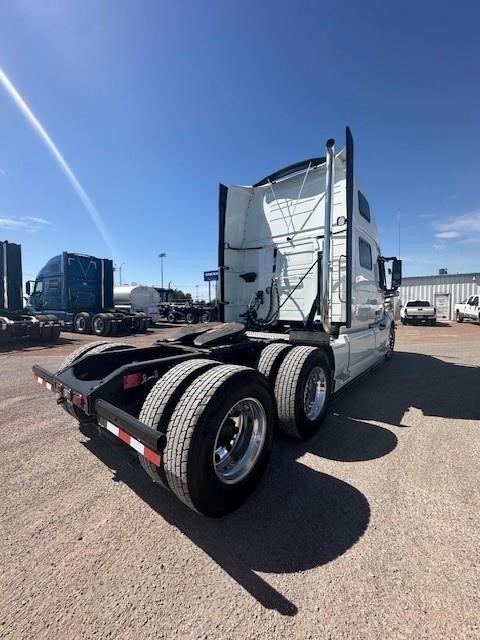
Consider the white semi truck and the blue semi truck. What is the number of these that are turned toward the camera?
0

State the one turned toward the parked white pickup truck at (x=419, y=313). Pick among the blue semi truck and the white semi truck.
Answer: the white semi truck

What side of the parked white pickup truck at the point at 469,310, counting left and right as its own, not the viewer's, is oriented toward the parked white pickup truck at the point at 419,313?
front

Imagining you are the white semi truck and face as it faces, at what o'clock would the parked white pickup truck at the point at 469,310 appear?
The parked white pickup truck is roughly at 12 o'clock from the white semi truck.

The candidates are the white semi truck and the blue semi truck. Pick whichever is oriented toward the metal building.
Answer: the white semi truck

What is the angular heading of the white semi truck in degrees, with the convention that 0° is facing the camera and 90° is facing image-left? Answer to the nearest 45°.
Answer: approximately 225°

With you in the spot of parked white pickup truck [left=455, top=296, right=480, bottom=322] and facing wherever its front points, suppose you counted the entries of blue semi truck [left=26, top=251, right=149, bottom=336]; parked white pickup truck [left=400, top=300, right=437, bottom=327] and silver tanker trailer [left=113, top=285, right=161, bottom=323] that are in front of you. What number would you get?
3

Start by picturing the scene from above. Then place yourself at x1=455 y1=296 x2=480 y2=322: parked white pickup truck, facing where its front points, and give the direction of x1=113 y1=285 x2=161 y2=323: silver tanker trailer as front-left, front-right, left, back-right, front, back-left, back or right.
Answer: front

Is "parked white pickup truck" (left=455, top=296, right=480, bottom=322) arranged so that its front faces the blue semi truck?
yes

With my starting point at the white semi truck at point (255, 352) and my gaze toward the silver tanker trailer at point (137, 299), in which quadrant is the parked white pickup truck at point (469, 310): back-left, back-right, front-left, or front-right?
front-right

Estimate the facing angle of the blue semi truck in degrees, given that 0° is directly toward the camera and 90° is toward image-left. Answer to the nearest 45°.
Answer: approximately 135°

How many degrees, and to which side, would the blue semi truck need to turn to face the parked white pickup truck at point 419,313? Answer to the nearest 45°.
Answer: approximately 135° to its right

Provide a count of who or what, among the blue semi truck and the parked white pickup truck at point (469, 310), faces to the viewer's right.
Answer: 0
